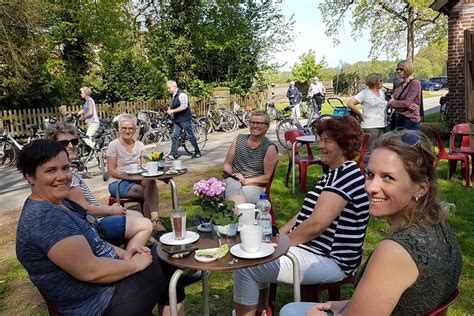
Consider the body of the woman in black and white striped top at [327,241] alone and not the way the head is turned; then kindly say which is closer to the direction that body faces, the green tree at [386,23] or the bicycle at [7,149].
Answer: the bicycle

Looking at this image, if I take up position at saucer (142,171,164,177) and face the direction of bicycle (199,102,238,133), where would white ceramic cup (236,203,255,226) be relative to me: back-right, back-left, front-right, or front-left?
back-right

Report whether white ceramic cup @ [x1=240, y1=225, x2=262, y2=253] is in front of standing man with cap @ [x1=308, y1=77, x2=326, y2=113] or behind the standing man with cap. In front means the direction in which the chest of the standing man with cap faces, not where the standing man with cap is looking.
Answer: in front

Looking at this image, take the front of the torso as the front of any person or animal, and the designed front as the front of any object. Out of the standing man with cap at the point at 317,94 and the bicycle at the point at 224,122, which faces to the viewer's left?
the bicycle

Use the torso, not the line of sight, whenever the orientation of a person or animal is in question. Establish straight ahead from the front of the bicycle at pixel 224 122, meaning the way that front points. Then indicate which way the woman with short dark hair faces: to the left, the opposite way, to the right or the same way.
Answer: the opposite way

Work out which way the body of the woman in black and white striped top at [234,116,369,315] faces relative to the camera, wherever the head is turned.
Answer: to the viewer's left

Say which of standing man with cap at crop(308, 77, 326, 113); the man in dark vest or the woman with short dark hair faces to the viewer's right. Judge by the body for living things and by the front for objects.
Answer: the woman with short dark hair

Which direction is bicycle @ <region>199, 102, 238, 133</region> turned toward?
to the viewer's left

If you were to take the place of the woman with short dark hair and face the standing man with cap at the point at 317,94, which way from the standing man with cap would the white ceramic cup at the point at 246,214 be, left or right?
right

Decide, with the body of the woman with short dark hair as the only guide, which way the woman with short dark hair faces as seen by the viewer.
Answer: to the viewer's right
